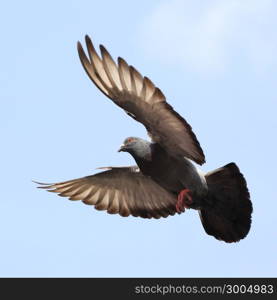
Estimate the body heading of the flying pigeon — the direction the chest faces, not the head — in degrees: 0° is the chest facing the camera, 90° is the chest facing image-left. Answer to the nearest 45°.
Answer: approximately 90°
